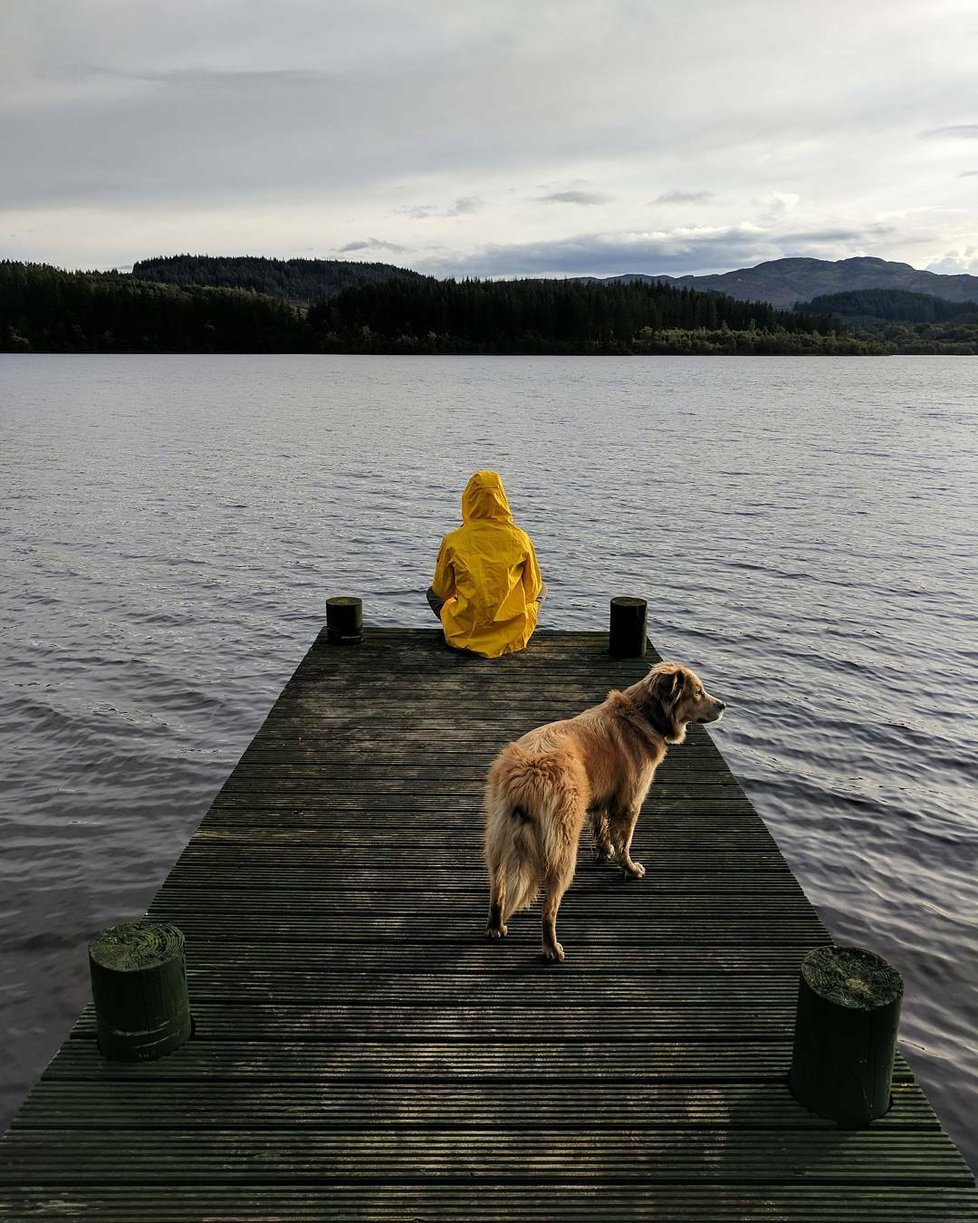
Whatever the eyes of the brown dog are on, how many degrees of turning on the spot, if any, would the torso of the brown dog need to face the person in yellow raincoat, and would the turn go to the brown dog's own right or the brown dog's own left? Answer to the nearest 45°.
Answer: approximately 45° to the brown dog's own left

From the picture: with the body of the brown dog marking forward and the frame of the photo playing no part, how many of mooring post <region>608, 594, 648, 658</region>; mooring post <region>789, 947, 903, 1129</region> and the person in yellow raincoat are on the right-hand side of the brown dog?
1

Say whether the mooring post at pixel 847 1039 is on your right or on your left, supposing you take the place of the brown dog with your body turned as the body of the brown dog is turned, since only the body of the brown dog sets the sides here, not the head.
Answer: on your right

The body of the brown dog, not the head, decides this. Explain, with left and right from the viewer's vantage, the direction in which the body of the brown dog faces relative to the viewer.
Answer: facing away from the viewer and to the right of the viewer

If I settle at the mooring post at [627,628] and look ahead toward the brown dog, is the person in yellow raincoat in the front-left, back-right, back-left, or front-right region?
front-right

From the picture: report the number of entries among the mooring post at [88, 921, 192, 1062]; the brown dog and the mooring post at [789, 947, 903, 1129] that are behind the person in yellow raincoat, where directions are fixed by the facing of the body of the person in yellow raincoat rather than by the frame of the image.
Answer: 3

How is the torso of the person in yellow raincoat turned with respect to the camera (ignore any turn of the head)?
away from the camera

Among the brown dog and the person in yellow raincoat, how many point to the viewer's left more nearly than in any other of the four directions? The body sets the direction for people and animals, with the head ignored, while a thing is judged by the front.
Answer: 0

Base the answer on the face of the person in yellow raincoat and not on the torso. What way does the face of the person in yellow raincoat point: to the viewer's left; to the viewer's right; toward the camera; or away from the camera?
away from the camera

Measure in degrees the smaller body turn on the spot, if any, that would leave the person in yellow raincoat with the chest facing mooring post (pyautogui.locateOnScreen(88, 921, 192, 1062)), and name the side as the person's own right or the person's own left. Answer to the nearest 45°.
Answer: approximately 180°

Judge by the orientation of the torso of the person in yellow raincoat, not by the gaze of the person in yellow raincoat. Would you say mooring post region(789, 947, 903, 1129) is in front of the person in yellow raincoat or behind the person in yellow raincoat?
behind

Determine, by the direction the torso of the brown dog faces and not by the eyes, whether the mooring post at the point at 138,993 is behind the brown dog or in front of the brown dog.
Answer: behind

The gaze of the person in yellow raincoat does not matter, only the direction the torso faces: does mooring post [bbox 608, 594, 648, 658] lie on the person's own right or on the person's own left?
on the person's own right
